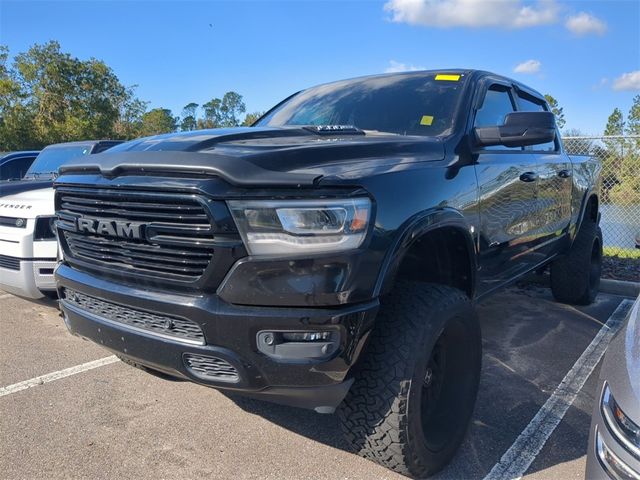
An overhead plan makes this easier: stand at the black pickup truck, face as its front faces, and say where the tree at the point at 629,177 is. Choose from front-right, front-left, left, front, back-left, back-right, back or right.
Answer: back

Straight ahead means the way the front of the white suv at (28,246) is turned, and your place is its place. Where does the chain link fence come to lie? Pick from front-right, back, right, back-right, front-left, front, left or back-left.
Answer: back-left

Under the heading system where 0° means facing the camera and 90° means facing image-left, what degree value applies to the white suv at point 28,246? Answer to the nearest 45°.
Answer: approximately 45°

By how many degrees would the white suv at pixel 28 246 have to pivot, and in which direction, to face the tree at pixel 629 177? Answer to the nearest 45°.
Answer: approximately 135° to its left

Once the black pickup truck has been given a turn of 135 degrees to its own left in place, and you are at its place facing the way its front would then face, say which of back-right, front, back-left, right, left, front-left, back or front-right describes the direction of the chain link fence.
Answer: front-left

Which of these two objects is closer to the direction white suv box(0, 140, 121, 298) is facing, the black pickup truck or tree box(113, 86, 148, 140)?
the black pickup truck

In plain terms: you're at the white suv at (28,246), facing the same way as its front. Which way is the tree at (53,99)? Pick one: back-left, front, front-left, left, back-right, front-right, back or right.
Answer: back-right

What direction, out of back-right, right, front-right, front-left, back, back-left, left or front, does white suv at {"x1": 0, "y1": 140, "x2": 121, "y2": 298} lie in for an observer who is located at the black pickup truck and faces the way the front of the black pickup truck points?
right

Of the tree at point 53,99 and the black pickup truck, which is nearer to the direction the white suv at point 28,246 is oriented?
the black pickup truck

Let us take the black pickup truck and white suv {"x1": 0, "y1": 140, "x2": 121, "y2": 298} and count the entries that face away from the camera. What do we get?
0

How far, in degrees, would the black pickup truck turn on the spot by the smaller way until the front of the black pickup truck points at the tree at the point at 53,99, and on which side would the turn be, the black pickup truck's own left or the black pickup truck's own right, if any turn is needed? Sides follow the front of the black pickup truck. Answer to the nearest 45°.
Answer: approximately 90° to the black pickup truck's own right

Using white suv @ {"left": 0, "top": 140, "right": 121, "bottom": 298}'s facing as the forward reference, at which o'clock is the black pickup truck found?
The black pickup truck is roughly at 10 o'clock from the white suv.

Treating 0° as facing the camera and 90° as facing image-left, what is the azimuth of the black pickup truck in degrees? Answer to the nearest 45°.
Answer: approximately 45°

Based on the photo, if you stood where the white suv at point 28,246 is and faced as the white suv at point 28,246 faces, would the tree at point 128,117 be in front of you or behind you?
behind

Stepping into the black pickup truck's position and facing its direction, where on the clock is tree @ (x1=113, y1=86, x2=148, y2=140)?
The tree is roughly at 4 o'clock from the black pickup truck.

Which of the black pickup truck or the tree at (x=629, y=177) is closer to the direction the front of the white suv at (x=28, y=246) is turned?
the black pickup truck
